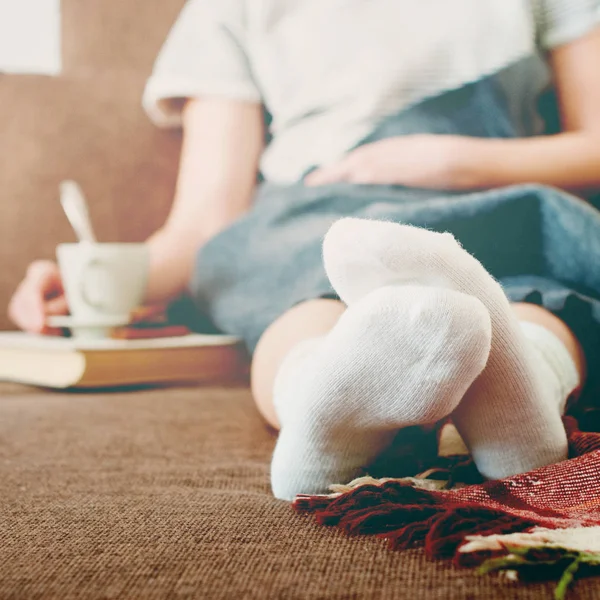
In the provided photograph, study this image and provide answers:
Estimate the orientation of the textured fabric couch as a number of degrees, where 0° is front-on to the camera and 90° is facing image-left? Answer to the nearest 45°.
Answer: approximately 0°
